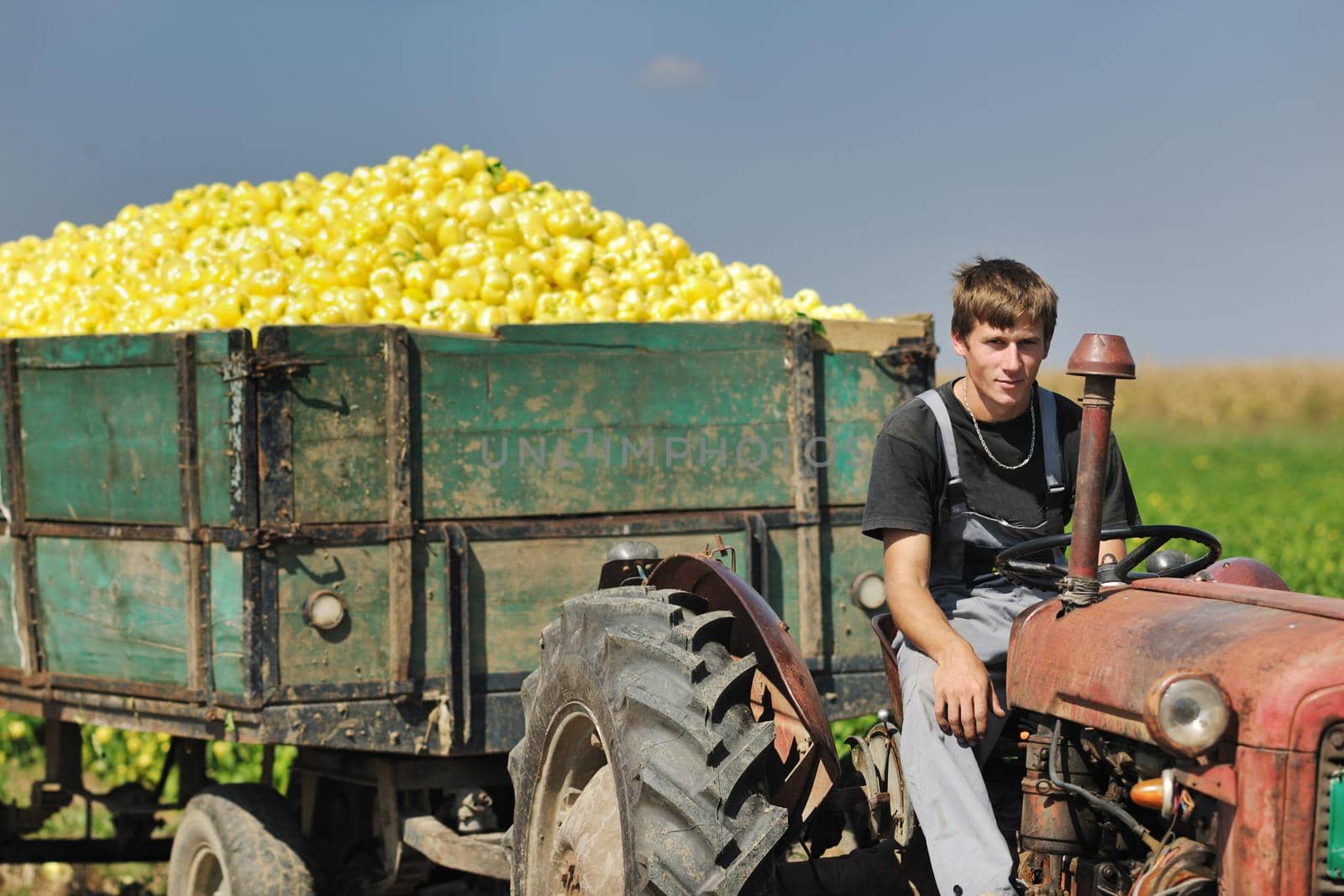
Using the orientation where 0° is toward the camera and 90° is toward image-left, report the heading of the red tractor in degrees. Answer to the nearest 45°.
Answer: approximately 315°

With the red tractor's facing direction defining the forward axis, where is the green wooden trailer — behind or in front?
behind
